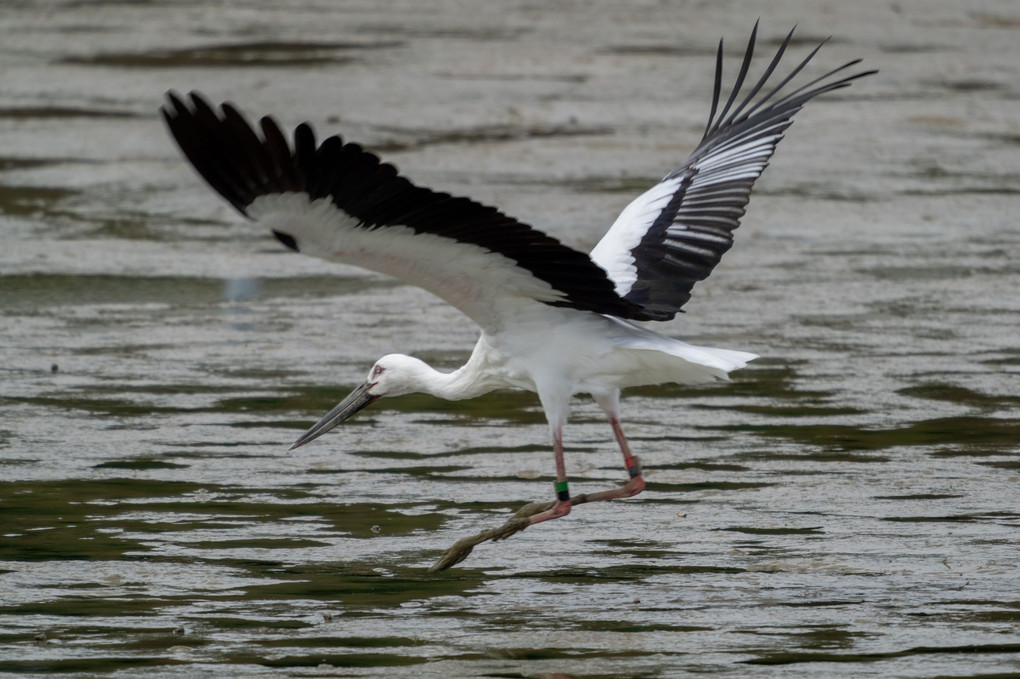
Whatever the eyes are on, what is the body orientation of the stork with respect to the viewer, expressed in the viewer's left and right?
facing to the left of the viewer
